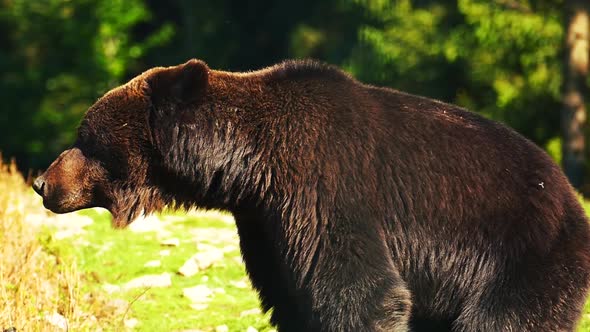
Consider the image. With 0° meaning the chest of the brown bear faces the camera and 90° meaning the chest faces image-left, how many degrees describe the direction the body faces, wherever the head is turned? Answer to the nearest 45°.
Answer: approximately 90°

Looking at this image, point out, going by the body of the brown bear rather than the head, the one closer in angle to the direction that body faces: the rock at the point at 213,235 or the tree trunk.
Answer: the rock

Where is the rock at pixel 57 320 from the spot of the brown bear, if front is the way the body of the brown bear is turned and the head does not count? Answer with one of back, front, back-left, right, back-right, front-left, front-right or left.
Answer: front
